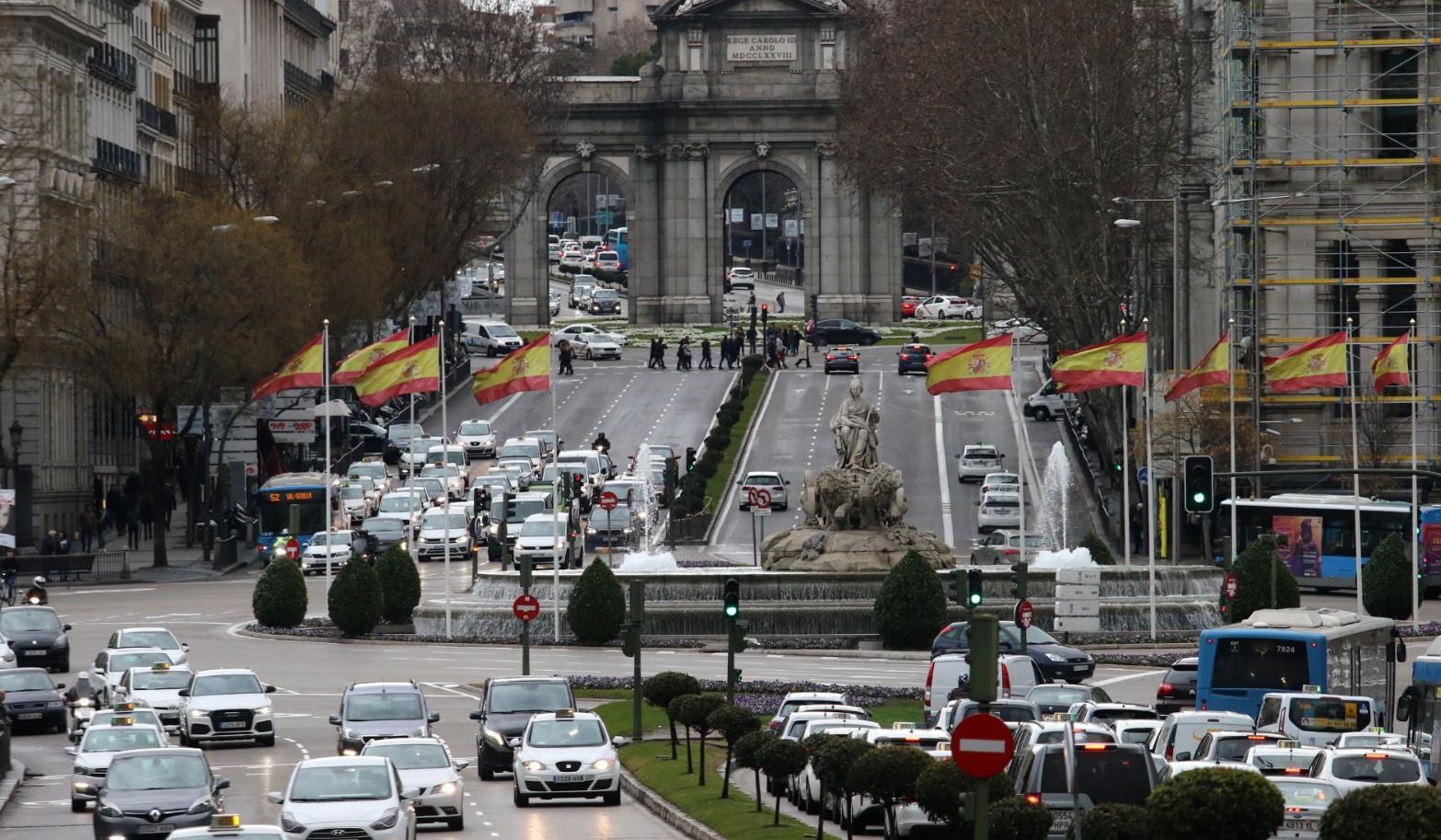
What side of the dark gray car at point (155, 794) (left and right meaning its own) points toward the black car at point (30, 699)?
back

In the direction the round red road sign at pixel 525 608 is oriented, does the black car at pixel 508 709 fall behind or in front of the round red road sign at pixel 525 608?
in front

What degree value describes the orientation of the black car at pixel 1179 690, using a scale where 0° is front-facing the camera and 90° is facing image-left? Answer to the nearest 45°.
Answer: approximately 180°

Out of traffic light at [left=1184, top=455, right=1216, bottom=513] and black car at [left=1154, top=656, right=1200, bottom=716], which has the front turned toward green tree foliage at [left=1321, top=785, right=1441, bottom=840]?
the traffic light

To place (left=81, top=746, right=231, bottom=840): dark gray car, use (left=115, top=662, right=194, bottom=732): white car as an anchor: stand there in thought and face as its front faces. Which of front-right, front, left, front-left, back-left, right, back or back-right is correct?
front-right

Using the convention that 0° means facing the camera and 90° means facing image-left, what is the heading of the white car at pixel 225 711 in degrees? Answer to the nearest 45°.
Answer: approximately 0°

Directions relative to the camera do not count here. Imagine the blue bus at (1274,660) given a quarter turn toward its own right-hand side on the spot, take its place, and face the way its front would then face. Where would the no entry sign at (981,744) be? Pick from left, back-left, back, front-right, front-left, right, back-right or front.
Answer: front-right

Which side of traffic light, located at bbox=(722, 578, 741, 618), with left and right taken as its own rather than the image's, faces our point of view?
front

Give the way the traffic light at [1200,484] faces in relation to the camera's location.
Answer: facing the viewer

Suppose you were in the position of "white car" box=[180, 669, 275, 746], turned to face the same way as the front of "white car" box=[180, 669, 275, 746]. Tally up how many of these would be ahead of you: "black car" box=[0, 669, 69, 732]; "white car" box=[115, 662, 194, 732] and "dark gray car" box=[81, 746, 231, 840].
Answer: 1
